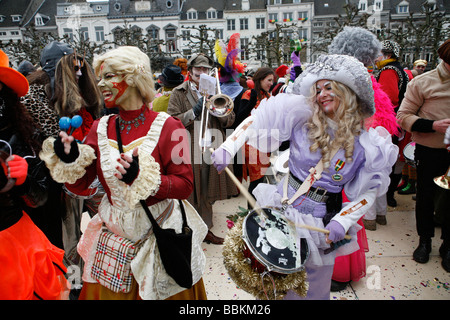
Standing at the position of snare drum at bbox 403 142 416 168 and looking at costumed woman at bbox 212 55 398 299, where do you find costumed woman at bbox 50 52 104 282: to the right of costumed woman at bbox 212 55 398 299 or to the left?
right

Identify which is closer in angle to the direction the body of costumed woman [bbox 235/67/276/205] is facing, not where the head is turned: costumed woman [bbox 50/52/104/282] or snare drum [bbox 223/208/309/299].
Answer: the snare drum

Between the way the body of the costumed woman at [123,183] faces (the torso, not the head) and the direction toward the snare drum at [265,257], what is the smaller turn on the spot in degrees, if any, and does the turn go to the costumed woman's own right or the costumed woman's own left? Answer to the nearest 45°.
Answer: approximately 90° to the costumed woman's own left

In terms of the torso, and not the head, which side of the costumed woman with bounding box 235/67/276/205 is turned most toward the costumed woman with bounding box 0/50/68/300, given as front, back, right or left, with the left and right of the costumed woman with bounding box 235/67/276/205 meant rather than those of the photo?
right

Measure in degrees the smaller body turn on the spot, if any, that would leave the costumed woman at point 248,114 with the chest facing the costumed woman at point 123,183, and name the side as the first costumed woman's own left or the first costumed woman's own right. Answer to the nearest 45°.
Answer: approximately 90° to the first costumed woman's own right
